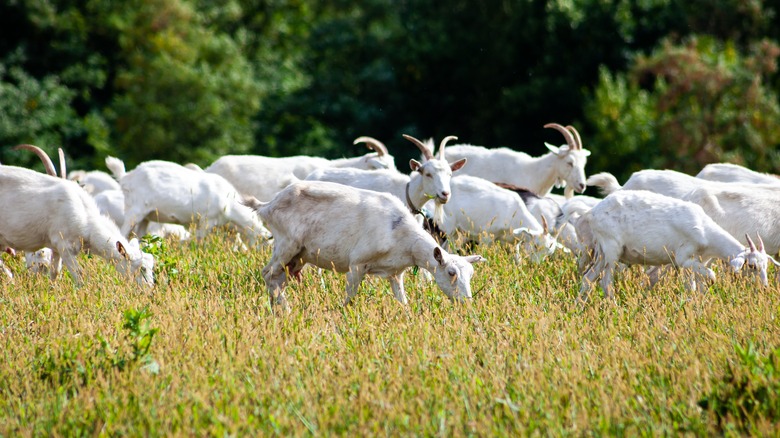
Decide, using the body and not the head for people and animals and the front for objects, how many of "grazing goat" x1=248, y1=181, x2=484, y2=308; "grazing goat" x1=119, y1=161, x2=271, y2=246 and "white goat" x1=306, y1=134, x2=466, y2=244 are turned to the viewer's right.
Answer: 3

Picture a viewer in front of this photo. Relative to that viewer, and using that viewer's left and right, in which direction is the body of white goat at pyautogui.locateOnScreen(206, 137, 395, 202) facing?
facing to the right of the viewer

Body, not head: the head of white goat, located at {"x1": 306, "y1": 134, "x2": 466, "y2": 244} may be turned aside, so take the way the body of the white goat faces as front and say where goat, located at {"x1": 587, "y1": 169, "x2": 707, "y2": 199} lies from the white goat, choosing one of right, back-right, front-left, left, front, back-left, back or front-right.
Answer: front

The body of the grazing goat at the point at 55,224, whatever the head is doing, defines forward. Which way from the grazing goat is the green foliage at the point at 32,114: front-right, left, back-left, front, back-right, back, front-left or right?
left

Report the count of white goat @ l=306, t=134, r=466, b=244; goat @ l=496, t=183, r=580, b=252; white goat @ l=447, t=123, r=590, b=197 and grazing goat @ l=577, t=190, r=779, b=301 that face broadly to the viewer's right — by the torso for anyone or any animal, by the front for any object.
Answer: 4

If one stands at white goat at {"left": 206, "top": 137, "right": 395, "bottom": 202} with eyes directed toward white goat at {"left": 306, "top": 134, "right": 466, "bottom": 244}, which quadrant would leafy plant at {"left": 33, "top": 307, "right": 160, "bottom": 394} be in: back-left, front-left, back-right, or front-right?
front-right

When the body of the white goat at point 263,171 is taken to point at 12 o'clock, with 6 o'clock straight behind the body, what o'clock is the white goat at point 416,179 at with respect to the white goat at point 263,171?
the white goat at point 416,179 is roughly at 2 o'clock from the white goat at point 263,171.

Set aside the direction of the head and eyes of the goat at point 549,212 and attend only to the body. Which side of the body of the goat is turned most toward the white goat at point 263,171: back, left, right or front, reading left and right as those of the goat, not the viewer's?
back

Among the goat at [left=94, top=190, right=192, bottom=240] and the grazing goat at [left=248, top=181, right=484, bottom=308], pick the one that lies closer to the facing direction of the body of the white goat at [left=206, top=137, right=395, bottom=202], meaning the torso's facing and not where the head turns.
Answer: the grazing goat

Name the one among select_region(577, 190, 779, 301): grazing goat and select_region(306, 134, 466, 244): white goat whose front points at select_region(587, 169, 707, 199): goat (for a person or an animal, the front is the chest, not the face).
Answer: the white goat

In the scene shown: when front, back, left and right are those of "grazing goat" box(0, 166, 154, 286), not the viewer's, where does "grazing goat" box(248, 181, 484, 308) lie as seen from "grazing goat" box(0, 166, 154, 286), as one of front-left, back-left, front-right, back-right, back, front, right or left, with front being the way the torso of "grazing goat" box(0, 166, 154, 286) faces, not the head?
front-right

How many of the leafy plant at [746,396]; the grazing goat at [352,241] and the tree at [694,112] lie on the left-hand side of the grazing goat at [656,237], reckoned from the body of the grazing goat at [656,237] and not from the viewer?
1

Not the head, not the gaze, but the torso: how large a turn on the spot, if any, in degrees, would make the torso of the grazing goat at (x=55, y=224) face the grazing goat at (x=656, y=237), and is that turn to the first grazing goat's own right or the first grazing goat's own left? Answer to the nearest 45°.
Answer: approximately 45° to the first grazing goat's own right

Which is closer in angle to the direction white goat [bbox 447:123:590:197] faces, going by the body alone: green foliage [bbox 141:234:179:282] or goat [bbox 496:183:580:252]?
the goat

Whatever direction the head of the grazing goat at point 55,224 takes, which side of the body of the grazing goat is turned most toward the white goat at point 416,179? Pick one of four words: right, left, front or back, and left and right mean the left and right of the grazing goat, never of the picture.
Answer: front

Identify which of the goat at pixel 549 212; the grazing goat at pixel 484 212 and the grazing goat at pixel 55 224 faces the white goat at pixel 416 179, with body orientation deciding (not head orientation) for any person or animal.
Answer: the grazing goat at pixel 55 224
